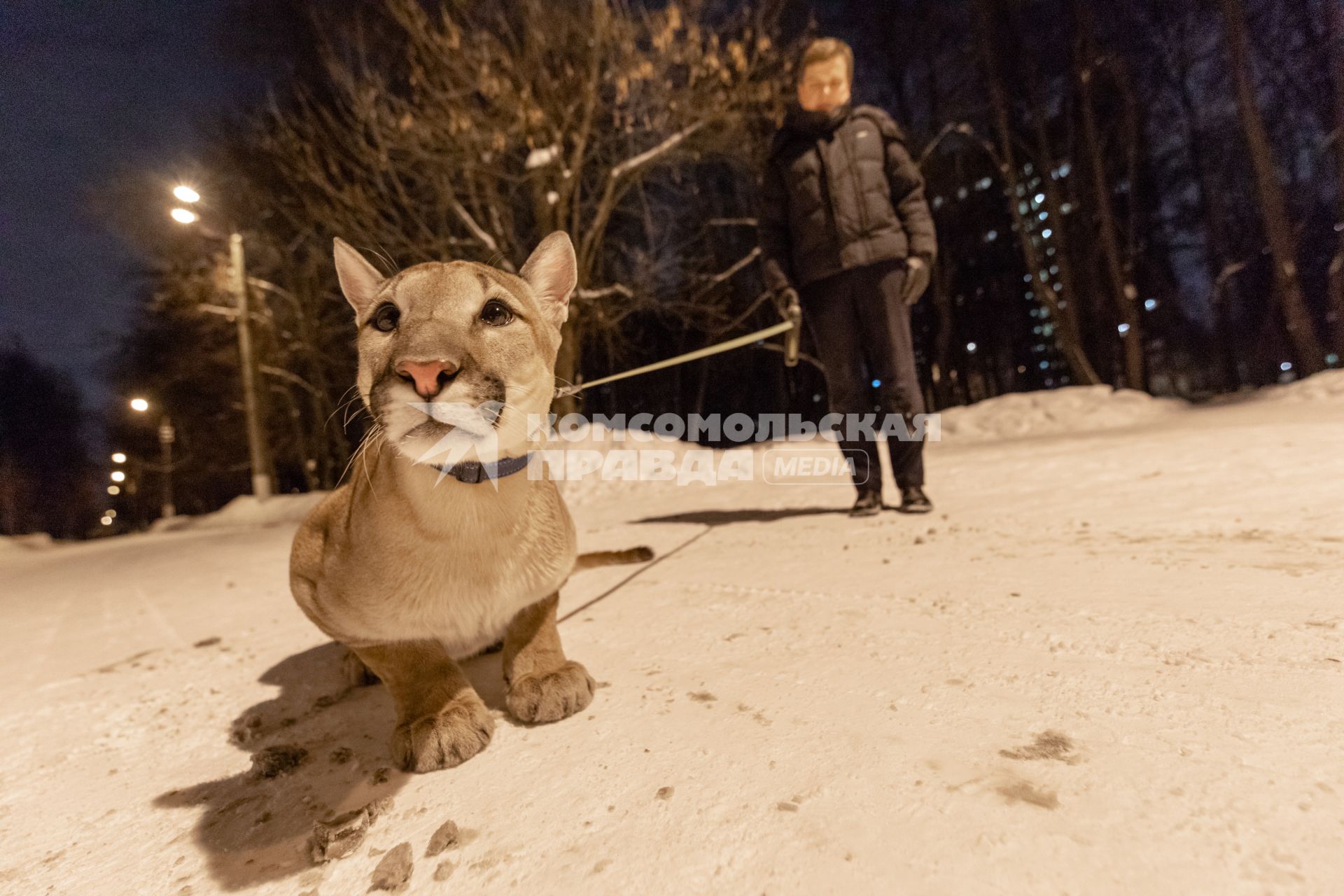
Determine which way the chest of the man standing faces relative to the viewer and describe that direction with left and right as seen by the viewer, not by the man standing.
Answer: facing the viewer

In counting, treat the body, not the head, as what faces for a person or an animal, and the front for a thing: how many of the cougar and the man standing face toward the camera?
2

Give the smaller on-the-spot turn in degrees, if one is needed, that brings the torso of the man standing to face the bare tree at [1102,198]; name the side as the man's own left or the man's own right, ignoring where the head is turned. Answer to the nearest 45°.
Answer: approximately 135° to the man's own left

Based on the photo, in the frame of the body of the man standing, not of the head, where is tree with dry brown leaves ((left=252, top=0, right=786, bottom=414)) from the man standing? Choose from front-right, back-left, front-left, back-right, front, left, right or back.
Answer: back-right
